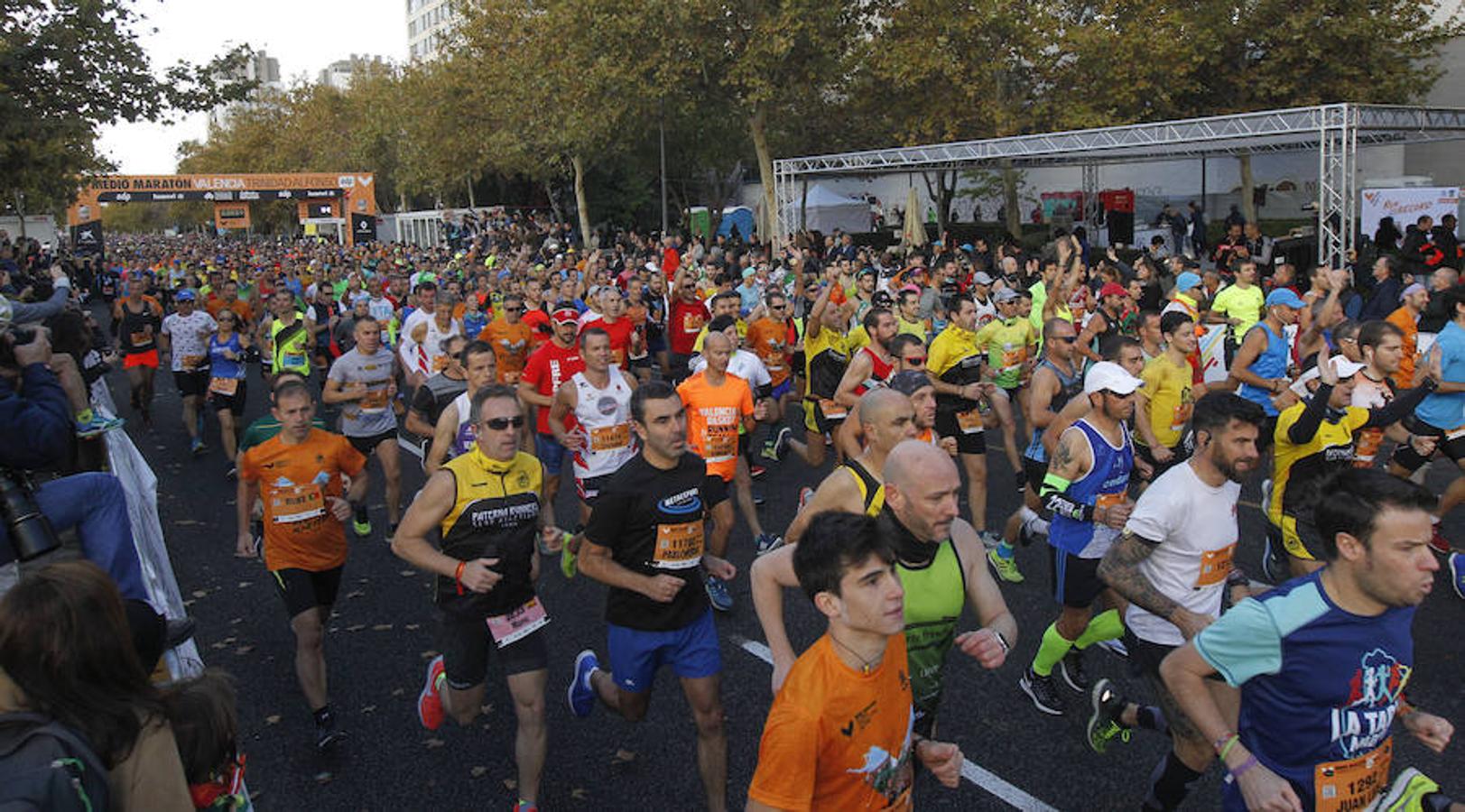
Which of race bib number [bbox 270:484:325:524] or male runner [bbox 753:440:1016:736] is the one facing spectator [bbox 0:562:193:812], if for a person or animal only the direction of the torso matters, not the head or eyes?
the race bib number

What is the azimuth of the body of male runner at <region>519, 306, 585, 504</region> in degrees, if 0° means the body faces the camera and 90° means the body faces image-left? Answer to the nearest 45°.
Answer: approximately 315°

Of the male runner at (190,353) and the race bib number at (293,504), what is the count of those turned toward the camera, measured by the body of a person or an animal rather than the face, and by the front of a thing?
2

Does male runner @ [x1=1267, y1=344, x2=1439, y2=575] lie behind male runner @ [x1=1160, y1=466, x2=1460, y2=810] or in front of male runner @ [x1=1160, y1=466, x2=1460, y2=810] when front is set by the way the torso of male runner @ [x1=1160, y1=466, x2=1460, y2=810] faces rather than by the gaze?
behind

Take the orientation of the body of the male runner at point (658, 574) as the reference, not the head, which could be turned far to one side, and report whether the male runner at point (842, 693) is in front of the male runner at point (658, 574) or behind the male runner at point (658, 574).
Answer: in front

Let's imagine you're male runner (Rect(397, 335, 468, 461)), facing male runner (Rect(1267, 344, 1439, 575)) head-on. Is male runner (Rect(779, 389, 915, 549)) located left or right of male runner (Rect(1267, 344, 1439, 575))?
right

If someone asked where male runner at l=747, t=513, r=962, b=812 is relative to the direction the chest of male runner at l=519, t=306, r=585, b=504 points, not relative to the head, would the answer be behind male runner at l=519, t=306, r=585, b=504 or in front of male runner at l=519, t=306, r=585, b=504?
in front

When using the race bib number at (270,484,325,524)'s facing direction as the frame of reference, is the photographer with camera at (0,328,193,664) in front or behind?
in front

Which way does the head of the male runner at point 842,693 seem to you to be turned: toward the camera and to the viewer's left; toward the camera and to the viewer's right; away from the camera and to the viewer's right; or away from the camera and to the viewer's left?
toward the camera and to the viewer's right

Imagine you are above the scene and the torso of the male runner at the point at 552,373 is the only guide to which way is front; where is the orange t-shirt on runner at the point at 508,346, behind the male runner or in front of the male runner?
behind
